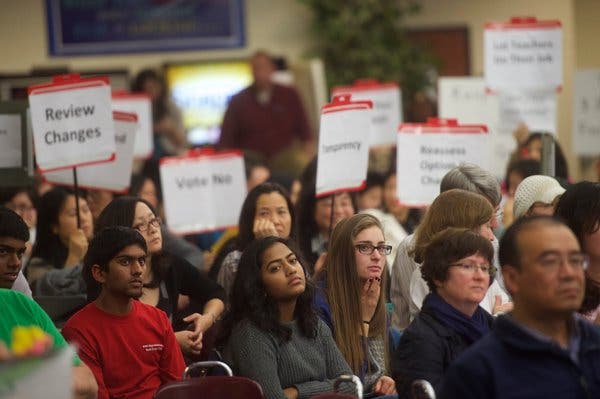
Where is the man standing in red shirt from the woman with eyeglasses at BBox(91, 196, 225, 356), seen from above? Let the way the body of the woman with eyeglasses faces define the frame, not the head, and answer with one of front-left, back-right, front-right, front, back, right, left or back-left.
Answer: back-left

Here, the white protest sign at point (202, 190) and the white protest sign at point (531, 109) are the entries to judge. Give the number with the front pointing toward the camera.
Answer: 2

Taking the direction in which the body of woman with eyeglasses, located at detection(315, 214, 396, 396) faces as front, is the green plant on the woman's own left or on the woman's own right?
on the woman's own left

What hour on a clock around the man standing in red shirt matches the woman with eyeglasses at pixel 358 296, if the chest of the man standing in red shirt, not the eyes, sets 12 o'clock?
The woman with eyeglasses is roughly at 12 o'clock from the man standing in red shirt.

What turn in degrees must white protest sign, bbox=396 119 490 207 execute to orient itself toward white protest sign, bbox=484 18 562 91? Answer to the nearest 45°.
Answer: approximately 135° to its left

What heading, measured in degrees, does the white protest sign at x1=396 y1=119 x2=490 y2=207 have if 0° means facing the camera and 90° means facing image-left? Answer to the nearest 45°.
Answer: approximately 0°
